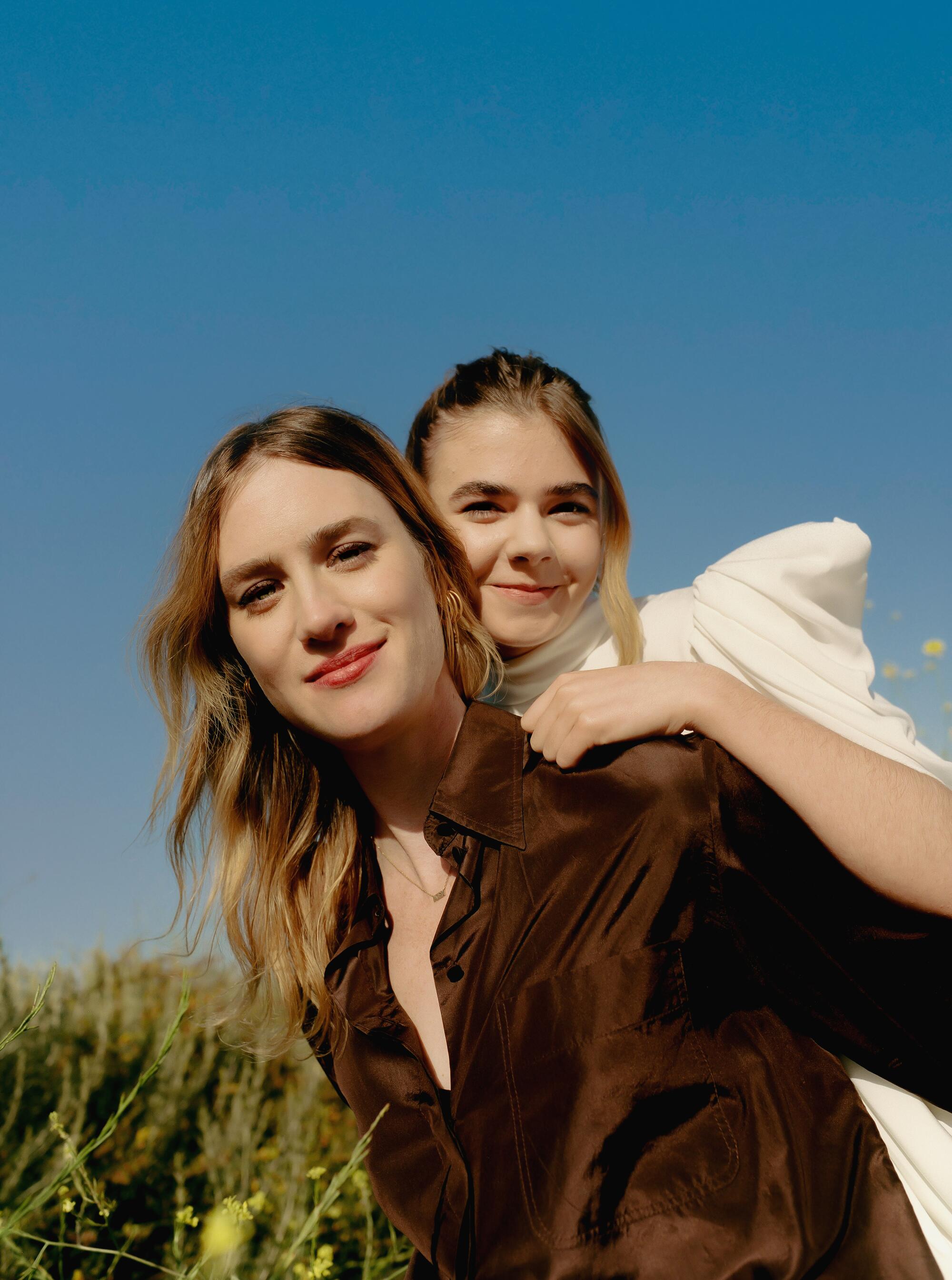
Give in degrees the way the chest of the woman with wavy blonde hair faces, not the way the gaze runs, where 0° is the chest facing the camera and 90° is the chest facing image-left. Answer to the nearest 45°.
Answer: approximately 45°
